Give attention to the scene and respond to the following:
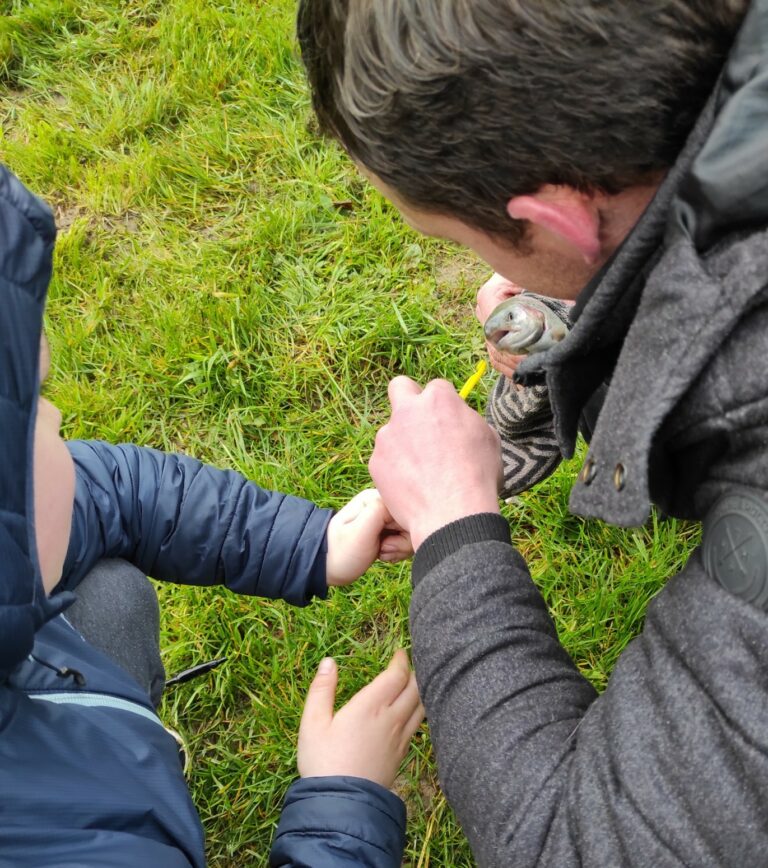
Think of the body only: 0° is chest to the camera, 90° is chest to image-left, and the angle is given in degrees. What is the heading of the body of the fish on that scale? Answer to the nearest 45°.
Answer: approximately 45°

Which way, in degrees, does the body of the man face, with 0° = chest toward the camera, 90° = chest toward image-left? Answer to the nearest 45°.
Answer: approximately 90°

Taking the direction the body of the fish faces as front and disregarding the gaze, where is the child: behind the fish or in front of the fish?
in front

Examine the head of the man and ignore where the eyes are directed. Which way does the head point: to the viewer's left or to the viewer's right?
to the viewer's left
